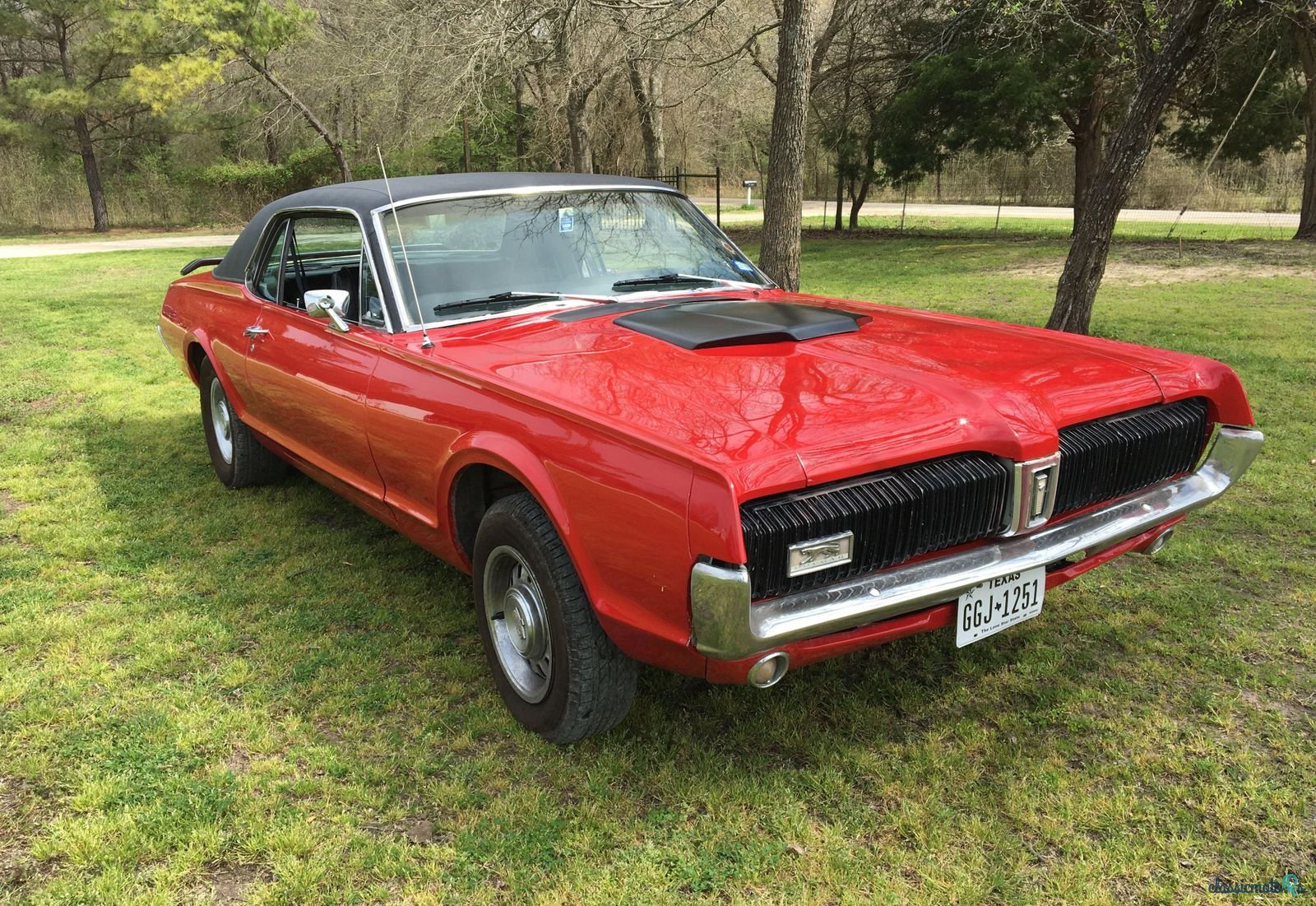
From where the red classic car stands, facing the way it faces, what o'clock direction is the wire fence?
The wire fence is roughly at 8 o'clock from the red classic car.

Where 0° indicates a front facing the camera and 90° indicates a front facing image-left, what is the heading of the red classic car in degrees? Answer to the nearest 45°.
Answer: approximately 315°
